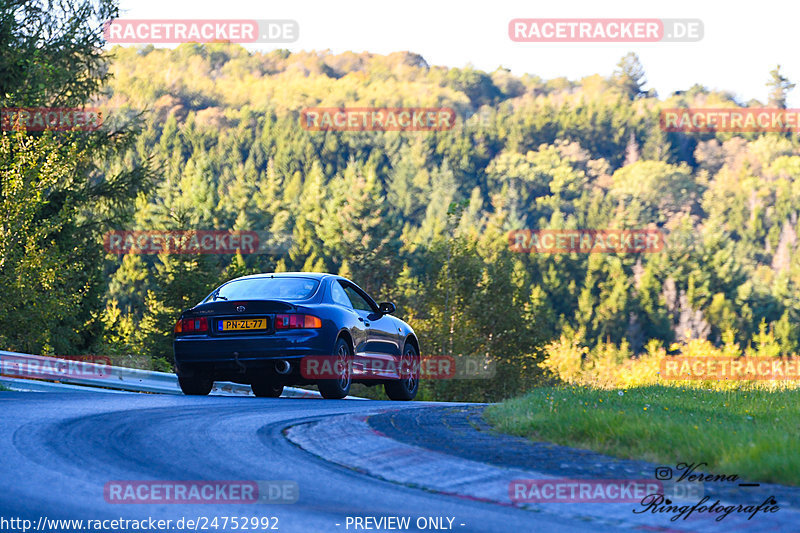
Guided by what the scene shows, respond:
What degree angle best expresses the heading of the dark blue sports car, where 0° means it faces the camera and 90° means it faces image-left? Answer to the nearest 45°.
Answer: approximately 225°

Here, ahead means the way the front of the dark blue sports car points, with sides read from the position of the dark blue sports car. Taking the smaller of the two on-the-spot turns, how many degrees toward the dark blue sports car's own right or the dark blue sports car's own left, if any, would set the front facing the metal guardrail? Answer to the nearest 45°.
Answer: approximately 90° to the dark blue sports car's own left
